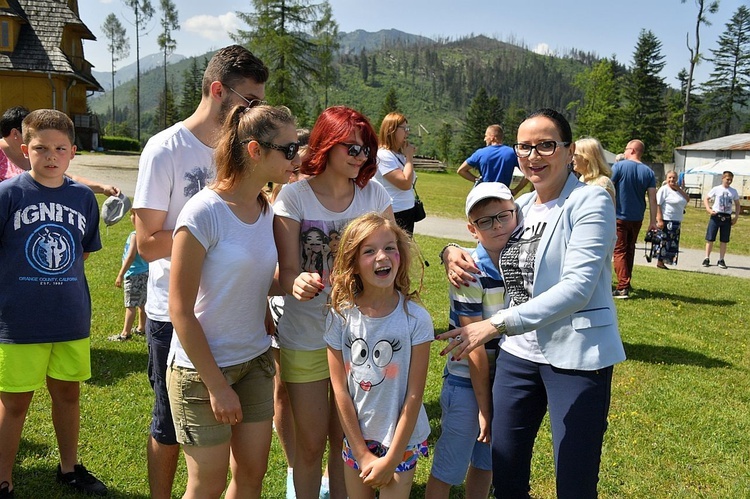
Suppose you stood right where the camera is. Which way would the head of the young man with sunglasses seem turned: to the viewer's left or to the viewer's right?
to the viewer's right

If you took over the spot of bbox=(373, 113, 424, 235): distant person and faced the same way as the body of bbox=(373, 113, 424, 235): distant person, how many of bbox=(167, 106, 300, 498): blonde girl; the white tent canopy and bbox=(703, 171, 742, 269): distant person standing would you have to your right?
1

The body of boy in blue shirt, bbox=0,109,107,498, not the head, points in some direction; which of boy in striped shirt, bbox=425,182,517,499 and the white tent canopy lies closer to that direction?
the boy in striped shirt

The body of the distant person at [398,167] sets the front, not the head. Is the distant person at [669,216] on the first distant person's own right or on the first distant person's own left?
on the first distant person's own left

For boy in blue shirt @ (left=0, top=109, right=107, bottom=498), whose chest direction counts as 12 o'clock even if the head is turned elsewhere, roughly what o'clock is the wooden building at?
The wooden building is roughly at 6 o'clock from the boy in blue shirt.

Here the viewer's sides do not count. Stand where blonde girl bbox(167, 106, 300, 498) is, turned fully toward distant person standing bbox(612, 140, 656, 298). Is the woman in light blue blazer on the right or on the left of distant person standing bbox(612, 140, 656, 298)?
right

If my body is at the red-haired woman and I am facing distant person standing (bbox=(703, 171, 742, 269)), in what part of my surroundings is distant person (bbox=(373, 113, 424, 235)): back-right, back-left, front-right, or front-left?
front-left

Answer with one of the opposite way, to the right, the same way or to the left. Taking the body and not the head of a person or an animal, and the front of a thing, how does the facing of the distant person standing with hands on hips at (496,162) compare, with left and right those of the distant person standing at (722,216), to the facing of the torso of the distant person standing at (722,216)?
the opposite way

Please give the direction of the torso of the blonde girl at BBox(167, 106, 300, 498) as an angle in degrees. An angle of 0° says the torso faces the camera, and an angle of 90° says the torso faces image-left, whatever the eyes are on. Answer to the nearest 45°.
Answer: approximately 315°

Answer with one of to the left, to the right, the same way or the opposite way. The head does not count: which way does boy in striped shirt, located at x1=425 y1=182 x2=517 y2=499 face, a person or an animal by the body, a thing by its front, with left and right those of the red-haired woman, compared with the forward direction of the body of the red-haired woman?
the same way

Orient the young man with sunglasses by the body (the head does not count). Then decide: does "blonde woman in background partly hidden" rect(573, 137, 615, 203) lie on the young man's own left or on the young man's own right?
on the young man's own left

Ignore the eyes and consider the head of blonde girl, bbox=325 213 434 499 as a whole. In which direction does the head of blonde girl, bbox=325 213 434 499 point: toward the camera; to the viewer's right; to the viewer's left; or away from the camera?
toward the camera

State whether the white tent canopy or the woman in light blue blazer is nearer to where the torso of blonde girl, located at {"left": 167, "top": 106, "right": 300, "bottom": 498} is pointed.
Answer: the woman in light blue blazer

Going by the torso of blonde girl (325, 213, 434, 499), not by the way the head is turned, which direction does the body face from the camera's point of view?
toward the camera

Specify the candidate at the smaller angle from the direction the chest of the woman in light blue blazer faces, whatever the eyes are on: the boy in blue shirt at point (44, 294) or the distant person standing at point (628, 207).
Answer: the boy in blue shirt

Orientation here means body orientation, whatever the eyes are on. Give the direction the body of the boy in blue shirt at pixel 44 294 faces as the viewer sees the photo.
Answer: toward the camera

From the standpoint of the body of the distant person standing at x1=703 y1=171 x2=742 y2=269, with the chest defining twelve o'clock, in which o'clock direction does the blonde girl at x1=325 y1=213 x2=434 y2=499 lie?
The blonde girl is roughly at 12 o'clock from the distant person standing.
